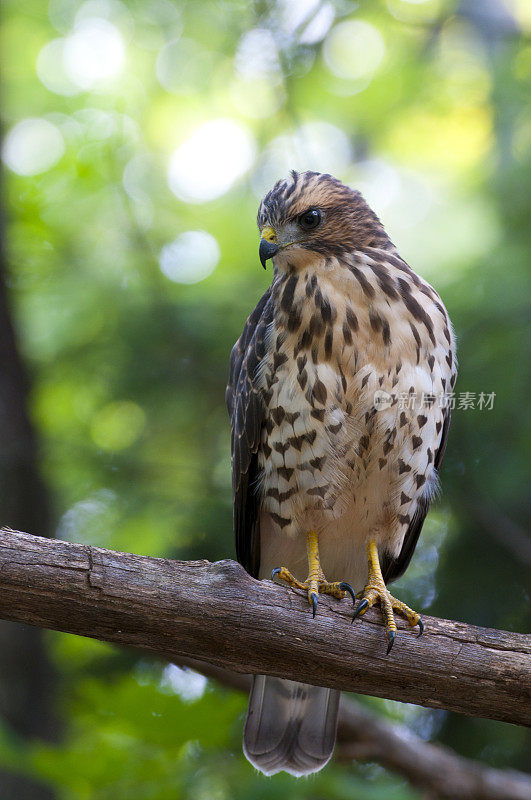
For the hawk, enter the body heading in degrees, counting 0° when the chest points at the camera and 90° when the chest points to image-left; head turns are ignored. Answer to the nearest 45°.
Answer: approximately 0°
